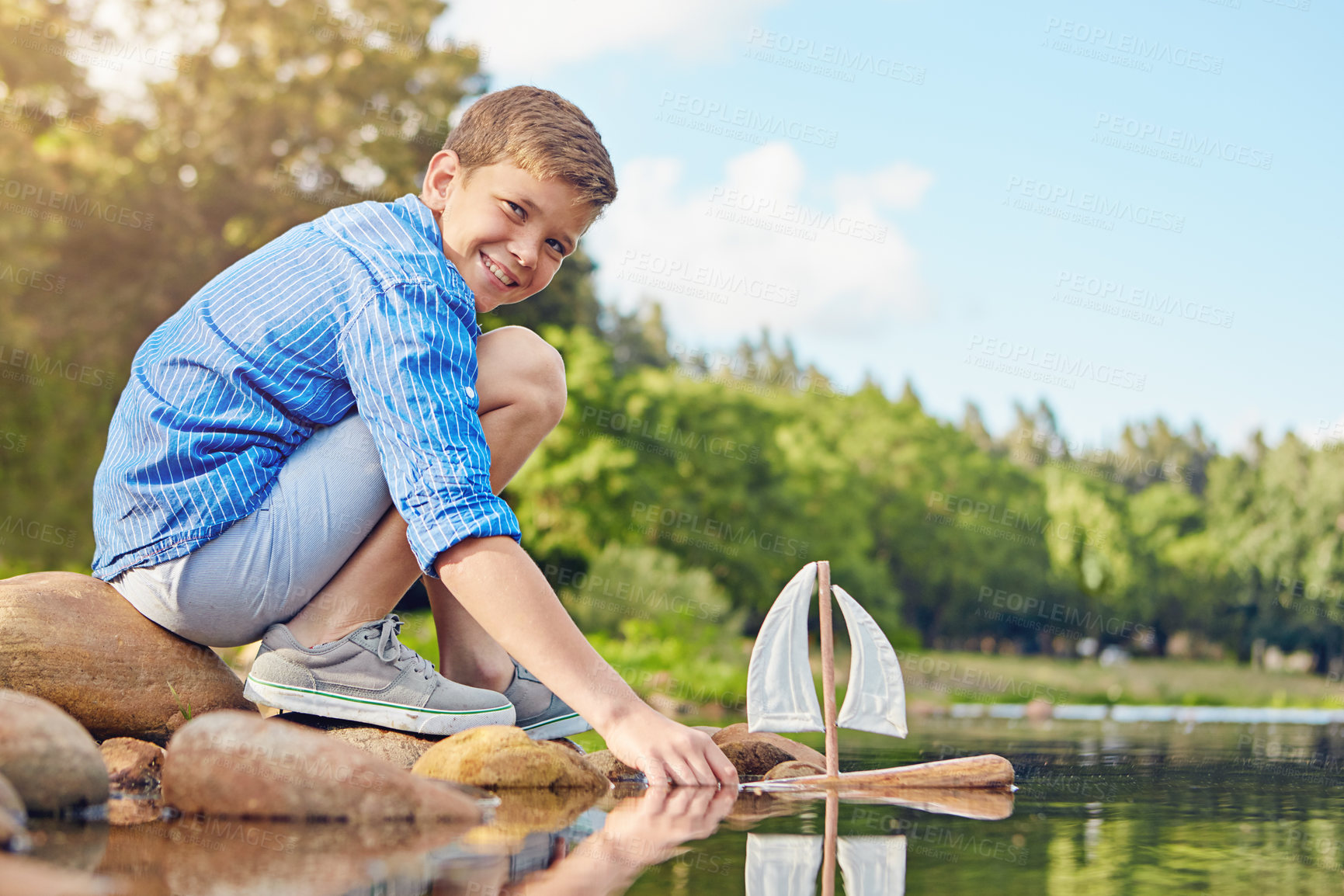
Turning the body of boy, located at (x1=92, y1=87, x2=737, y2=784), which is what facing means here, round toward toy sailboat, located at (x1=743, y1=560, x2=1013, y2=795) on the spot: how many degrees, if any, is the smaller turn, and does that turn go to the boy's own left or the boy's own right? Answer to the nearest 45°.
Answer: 0° — they already face it

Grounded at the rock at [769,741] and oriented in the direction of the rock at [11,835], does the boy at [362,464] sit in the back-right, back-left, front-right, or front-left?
front-right

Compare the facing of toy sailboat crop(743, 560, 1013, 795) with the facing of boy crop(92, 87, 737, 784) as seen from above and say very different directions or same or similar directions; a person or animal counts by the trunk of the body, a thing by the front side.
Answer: same or similar directions

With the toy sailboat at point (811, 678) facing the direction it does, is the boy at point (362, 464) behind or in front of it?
behind

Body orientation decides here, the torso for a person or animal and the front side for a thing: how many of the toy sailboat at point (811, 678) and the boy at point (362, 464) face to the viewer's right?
2

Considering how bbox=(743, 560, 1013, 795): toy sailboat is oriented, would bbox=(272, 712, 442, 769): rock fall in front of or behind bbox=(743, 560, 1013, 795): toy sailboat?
behind

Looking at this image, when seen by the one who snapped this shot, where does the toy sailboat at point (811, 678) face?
facing to the right of the viewer

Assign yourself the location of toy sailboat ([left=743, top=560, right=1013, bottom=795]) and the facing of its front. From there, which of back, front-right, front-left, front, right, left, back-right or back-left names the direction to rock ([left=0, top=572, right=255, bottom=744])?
back

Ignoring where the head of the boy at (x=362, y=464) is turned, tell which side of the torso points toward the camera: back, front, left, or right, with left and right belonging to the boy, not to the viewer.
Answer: right
